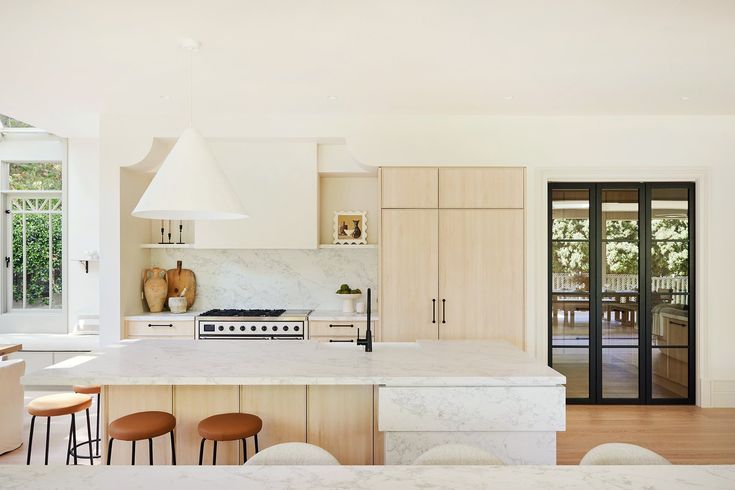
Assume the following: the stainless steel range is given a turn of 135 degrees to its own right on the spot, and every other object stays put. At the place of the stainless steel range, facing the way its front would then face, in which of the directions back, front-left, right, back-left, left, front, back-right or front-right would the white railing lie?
back-right

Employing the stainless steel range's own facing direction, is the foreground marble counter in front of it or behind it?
in front

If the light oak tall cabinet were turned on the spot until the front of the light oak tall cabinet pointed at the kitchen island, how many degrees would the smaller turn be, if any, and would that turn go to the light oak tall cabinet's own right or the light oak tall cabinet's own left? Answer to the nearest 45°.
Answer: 0° — it already faces it

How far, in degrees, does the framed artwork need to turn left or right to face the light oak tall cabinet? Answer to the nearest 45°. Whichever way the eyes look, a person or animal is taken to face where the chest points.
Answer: approximately 45° to its left

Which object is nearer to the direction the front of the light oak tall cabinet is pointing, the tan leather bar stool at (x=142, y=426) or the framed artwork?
the tan leather bar stool

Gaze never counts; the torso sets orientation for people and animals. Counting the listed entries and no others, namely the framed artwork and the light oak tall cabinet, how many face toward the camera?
2

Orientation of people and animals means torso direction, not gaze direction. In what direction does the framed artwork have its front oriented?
toward the camera

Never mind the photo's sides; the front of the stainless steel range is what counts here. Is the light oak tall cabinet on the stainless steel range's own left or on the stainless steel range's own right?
on the stainless steel range's own left

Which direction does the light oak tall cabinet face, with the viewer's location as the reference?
facing the viewer

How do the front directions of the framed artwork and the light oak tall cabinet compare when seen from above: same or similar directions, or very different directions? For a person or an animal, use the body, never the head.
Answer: same or similar directions

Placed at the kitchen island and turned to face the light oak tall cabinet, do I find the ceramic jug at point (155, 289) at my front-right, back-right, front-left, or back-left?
front-left

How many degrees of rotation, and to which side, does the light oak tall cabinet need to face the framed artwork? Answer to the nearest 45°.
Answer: approximately 135° to its right

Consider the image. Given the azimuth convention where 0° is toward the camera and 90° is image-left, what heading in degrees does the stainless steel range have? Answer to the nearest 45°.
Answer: approximately 0°

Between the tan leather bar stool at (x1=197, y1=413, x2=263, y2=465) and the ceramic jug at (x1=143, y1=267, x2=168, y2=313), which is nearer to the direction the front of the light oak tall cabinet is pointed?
the tan leather bar stool
